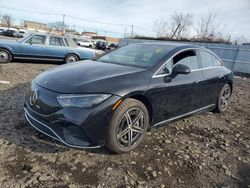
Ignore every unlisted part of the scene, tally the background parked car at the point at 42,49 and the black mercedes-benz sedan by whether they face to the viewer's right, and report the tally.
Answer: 0

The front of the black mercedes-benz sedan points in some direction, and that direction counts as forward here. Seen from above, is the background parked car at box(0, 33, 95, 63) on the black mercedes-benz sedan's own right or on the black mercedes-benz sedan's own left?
on the black mercedes-benz sedan's own right

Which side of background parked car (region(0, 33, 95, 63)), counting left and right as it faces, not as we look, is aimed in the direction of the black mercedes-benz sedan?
left

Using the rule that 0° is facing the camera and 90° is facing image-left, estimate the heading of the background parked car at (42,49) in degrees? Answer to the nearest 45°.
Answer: approximately 90°
